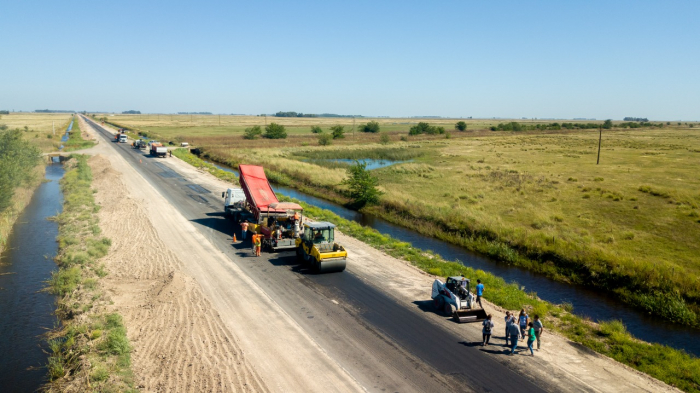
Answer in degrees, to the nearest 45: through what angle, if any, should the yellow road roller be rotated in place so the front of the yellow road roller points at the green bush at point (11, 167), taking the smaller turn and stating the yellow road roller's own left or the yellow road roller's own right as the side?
approximately 180°

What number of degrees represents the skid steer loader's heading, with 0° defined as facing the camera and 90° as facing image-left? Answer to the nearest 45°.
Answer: approximately 315°

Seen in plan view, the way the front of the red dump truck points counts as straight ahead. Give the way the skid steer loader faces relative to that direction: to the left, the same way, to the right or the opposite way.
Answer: the opposite way

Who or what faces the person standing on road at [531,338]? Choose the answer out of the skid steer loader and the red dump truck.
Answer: the skid steer loader

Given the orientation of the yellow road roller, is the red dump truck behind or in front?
behind

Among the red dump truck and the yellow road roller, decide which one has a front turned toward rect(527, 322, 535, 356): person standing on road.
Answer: the yellow road roller

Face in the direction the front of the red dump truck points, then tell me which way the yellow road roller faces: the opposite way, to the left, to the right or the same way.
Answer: the opposite way

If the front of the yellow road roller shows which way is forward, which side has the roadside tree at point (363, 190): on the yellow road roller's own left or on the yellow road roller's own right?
on the yellow road roller's own left

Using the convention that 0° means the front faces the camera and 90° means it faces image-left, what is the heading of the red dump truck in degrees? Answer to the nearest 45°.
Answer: approximately 135°

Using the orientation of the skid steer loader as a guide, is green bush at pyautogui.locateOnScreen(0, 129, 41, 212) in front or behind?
behind

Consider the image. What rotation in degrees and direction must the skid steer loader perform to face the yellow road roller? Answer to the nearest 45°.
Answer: approximately 180°
